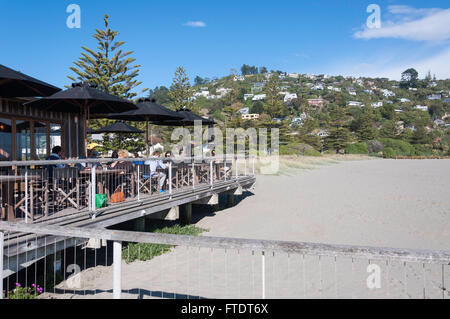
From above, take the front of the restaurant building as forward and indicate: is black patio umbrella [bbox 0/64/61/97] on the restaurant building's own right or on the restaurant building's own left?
on the restaurant building's own right

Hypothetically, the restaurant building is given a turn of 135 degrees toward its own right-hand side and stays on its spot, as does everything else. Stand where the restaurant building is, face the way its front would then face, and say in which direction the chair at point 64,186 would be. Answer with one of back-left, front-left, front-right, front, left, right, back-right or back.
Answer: left

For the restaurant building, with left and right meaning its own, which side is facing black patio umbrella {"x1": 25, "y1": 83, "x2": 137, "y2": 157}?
front
